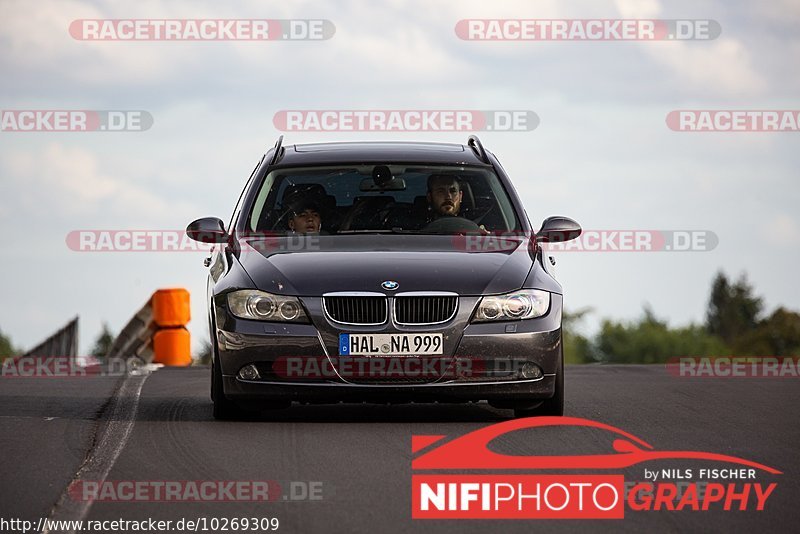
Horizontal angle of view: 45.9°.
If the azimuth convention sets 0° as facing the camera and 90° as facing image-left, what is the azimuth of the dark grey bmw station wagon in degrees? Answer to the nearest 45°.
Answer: approximately 0°

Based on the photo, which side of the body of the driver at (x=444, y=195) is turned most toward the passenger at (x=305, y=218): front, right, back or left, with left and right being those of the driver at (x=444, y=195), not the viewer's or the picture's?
right

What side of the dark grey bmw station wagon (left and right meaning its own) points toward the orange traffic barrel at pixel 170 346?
back
